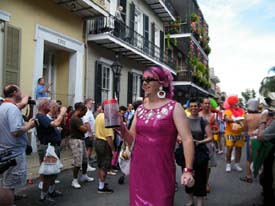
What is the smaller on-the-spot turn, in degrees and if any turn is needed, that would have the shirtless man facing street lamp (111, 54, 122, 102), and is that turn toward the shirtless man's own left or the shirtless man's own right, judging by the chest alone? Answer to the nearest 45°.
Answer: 0° — they already face it

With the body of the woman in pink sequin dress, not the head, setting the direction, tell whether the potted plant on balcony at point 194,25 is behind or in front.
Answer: behind

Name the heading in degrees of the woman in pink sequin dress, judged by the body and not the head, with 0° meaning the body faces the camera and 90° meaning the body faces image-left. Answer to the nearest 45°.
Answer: approximately 45°

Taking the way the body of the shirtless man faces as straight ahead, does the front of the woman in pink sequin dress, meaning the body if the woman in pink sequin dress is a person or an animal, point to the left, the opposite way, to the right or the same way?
to the left

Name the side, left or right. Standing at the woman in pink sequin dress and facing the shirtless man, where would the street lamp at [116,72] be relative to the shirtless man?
left

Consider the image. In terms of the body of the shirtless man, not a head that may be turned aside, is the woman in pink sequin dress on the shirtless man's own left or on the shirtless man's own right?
on the shirtless man's own left

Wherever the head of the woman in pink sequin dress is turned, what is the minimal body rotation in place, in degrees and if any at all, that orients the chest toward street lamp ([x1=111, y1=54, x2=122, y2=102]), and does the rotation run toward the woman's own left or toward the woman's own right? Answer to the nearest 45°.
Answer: approximately 135° to the woman's own right

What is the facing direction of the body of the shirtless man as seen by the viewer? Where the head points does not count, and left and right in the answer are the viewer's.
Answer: facing away from the viewer and to the left of the viewer

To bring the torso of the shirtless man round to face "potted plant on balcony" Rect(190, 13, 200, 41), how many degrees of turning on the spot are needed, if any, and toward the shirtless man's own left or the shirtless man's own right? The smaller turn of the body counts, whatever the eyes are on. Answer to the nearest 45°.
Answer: approximately 45° to the shirtless man's own right
